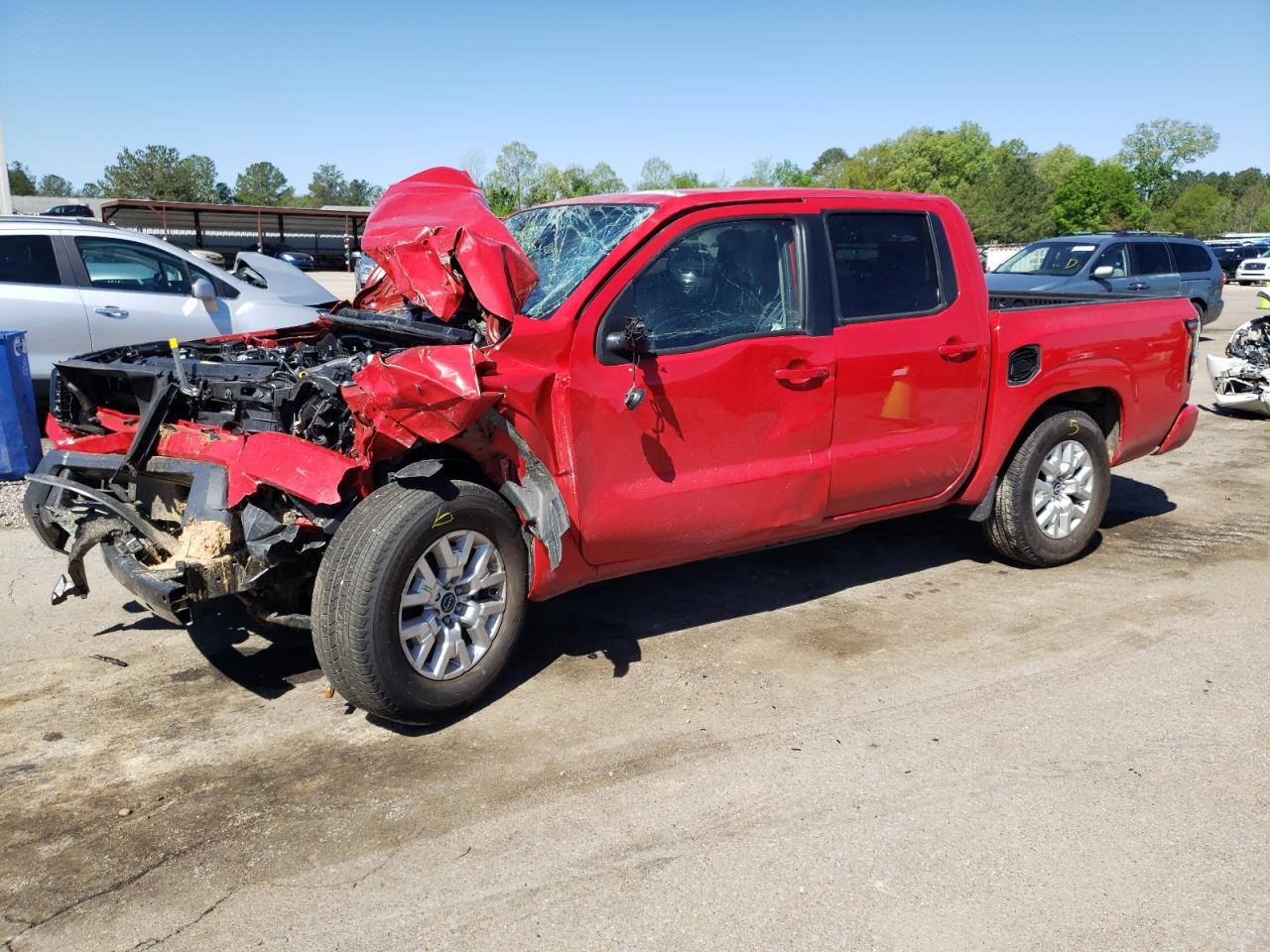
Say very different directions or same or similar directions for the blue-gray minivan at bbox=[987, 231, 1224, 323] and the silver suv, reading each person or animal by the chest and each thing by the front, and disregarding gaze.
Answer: very different directions

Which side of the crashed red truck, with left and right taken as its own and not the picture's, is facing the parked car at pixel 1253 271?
back

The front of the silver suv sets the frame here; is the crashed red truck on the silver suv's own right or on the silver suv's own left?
on the silver suv's own right

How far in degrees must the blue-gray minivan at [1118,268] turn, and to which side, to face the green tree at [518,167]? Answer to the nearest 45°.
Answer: approximately 90° to its right

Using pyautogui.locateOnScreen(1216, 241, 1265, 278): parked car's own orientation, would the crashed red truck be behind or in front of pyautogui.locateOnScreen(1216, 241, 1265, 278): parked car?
in front

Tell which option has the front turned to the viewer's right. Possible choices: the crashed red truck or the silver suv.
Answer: the silver suv

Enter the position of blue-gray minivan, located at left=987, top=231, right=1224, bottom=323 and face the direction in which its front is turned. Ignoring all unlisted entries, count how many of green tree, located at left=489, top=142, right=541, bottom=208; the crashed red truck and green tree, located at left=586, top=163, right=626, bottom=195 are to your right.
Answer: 2

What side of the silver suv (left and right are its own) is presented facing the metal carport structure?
left

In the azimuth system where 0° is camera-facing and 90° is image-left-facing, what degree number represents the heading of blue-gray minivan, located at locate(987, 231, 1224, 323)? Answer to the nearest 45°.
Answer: approximately 45°

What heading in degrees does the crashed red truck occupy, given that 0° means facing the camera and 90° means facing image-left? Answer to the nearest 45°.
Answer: approximately 45°

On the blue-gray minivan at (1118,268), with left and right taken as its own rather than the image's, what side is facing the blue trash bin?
front

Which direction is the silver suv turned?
to the viewer's right
